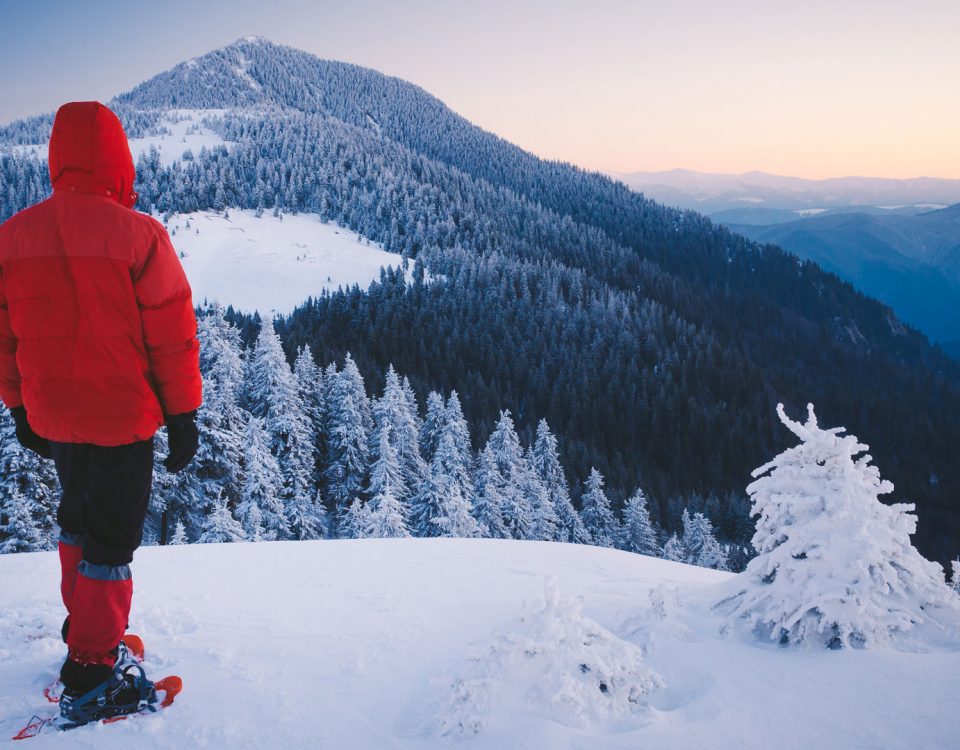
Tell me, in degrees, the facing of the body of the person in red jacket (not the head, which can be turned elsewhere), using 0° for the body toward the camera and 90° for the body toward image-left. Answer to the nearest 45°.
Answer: approximately 225°

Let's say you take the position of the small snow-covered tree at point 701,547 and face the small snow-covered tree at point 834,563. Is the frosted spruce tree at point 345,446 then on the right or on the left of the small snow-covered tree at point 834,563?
right

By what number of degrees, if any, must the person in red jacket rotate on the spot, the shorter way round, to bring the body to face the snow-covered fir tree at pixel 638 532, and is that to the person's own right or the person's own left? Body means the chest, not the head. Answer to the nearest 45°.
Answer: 0° — they already face it

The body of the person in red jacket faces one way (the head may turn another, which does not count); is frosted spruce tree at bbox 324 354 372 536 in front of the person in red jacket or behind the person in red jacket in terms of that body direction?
in front

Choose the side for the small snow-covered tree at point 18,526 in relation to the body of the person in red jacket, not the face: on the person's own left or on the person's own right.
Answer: on the person's own left

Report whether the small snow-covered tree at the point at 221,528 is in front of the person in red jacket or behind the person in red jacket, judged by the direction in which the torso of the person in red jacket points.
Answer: in front

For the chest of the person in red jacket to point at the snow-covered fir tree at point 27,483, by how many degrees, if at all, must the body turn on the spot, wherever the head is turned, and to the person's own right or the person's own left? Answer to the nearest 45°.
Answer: approximately 45° to the person's own left

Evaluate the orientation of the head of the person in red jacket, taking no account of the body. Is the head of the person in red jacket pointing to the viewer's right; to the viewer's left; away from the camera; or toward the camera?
away from the camera

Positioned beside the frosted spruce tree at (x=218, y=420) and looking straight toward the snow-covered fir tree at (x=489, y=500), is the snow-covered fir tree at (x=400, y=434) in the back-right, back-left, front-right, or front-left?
front-left

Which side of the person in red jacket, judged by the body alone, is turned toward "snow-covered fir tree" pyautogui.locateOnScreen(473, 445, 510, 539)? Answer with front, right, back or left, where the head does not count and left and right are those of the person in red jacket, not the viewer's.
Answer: front
